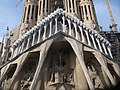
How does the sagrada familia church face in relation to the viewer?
toward the camera
